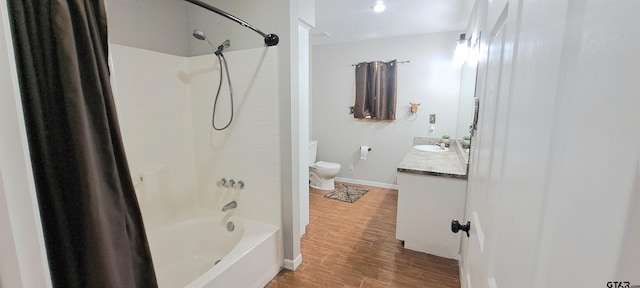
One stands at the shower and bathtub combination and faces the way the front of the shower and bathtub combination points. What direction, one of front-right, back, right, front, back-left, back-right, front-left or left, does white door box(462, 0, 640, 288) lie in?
front-right

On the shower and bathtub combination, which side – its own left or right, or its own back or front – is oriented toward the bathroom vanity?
front

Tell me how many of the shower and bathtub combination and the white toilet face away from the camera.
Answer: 0

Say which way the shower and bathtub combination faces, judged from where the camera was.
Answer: facing the viewer and to the right of the viewer

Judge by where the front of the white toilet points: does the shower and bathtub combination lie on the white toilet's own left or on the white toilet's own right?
on the white toilet's own right
